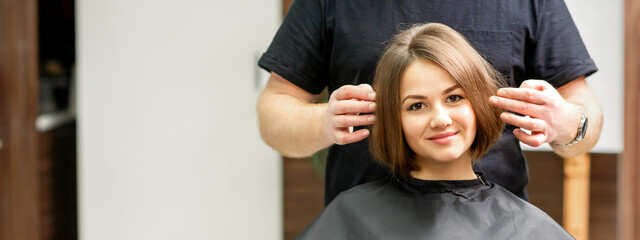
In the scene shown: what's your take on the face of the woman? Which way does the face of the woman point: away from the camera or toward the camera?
toward the camera

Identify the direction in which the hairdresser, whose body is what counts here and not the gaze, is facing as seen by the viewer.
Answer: toward the camera

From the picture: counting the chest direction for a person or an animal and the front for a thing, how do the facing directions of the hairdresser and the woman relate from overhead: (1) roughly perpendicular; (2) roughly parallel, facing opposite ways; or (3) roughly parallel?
roughly parallel

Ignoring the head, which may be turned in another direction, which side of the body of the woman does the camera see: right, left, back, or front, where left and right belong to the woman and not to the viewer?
front
